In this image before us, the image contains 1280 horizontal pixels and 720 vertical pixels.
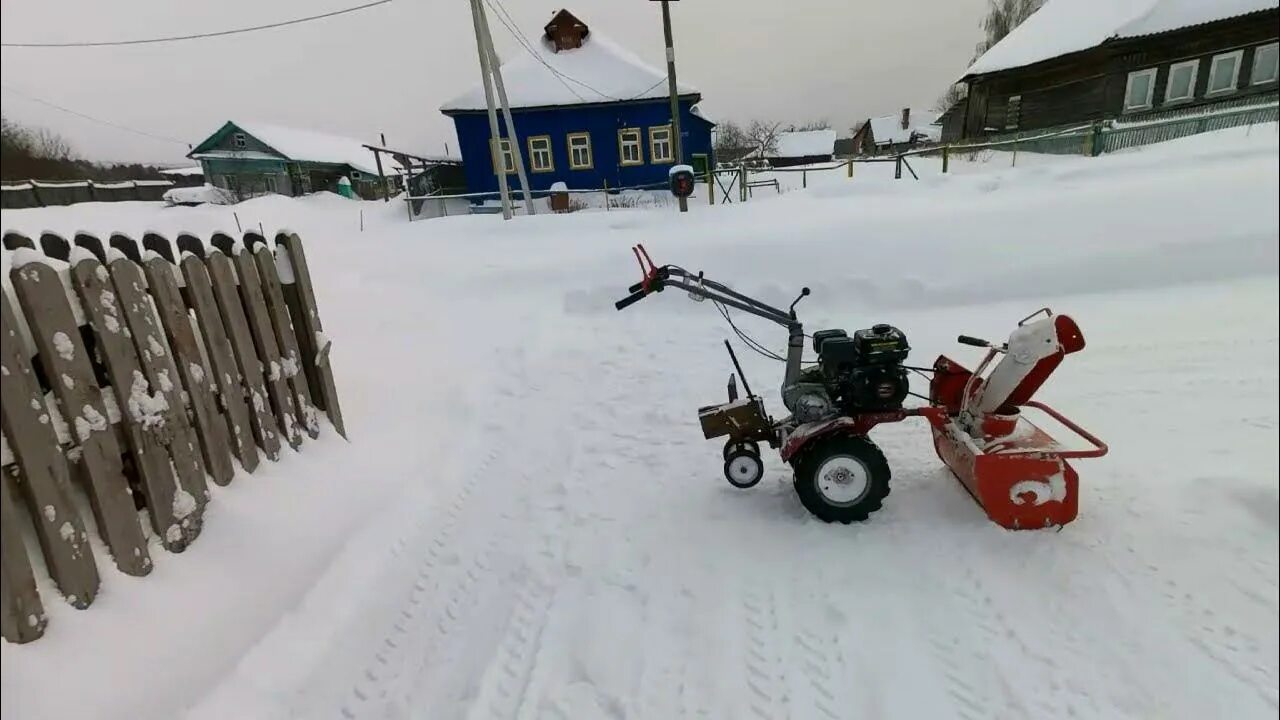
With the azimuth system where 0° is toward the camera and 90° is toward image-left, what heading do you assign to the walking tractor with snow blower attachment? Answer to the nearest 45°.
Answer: approximately 270°

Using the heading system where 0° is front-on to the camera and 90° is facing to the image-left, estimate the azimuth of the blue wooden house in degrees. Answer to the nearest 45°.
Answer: approximately 0°

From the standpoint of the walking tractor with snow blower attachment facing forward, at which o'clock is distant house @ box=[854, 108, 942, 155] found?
The distant house is roughly at 9 o'clock from the walking tractor with snow blower attachment.

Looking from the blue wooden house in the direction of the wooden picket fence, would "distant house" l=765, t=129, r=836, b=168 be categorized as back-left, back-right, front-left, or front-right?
back-left

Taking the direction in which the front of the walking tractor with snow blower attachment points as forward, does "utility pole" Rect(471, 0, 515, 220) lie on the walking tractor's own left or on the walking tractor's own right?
on the walking tractor's own left

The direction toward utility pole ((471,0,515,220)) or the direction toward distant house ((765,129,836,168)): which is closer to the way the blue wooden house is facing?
the utility pole

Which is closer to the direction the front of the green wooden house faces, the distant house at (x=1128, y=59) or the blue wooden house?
the distant house
